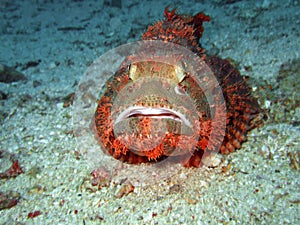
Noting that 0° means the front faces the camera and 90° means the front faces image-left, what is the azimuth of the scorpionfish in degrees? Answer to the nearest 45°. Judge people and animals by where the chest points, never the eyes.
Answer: approximately 0°
